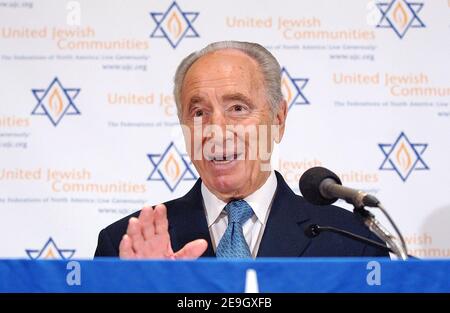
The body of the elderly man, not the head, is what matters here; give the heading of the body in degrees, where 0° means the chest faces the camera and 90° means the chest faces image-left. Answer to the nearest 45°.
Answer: approximately 0°

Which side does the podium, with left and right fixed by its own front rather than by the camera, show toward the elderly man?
back

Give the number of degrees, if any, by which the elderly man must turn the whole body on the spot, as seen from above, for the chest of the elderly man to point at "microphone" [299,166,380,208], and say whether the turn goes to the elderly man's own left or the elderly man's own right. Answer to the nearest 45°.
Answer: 0° — they already face it

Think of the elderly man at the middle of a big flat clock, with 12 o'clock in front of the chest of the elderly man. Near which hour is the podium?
The podium is roughly at 12 o'clock from the elderly man.

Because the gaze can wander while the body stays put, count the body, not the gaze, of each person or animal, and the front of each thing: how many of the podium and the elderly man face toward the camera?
2
